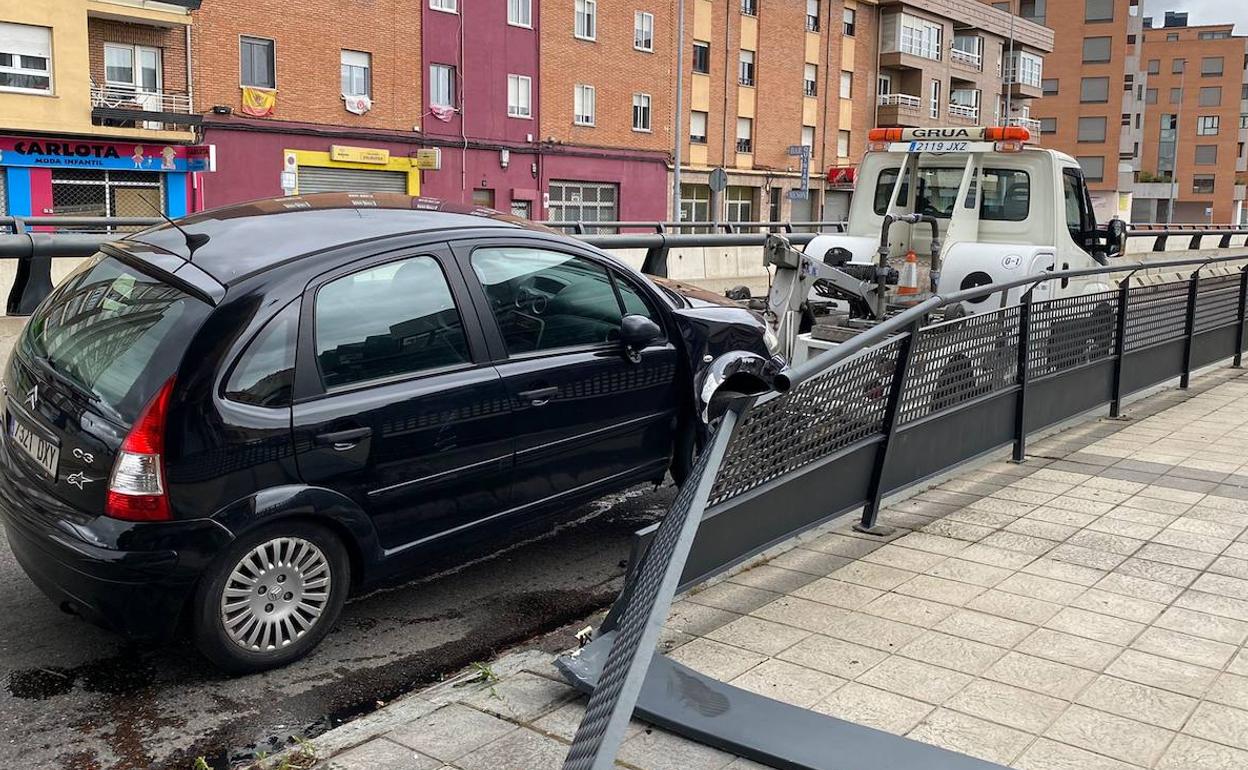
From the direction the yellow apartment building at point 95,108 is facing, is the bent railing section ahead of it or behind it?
ahead

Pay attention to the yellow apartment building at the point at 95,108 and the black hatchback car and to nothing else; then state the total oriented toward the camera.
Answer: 1

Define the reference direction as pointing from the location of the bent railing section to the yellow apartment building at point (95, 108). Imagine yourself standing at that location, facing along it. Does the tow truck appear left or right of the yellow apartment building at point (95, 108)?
right

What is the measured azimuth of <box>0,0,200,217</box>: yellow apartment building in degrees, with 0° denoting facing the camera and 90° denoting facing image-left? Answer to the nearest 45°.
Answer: approximately 0°

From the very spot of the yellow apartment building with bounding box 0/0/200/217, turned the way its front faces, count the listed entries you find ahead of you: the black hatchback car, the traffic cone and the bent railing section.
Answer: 3

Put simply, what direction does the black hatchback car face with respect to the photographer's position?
facing away from the viewer and to the right of the viewer

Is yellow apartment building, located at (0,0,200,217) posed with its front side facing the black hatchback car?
yes

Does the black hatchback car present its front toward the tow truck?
yes
